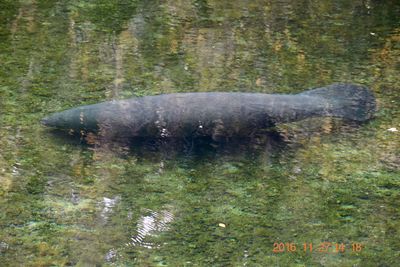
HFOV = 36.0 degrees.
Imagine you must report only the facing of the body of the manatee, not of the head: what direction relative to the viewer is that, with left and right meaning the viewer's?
facing to the left of the viewer
